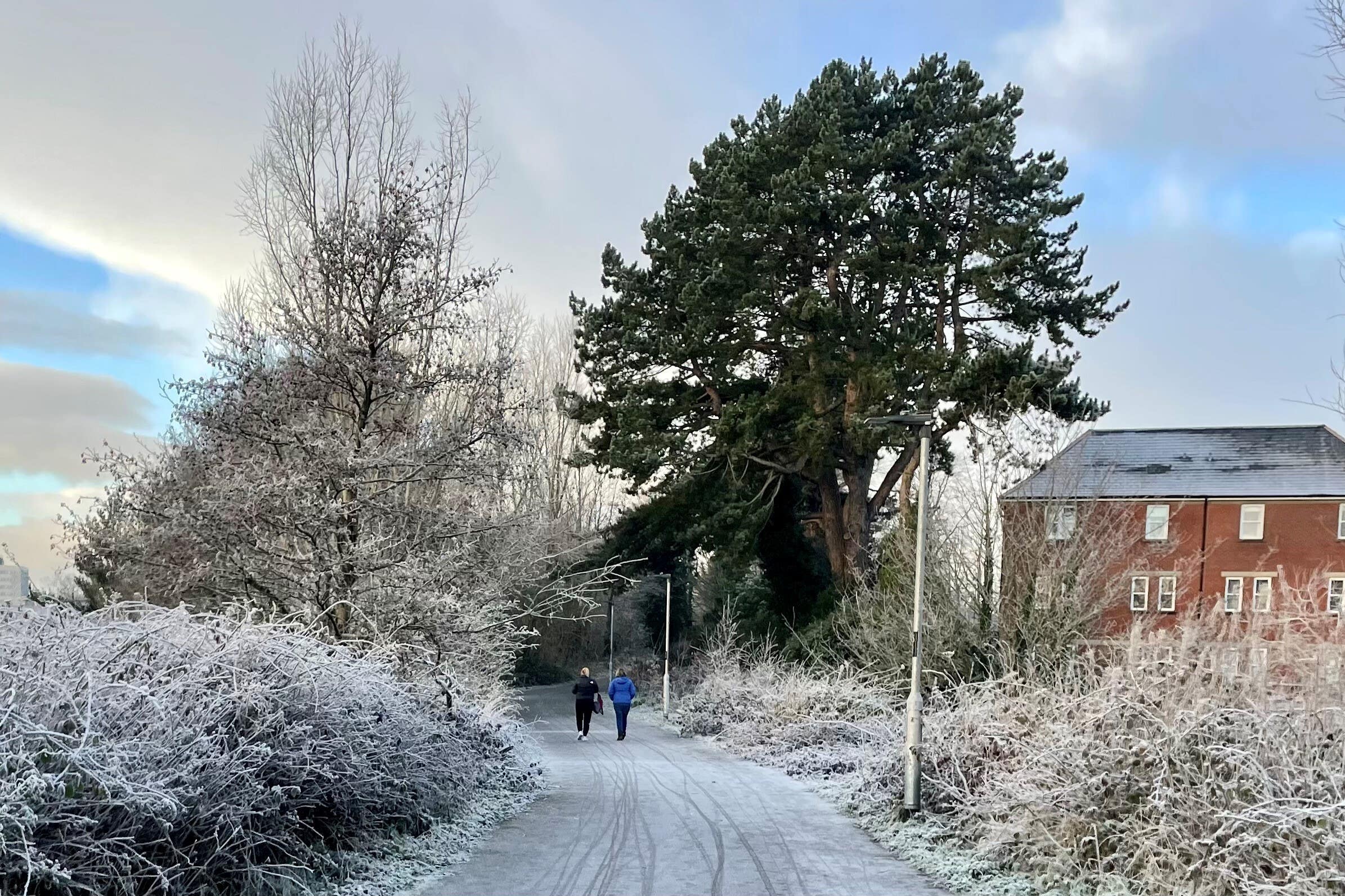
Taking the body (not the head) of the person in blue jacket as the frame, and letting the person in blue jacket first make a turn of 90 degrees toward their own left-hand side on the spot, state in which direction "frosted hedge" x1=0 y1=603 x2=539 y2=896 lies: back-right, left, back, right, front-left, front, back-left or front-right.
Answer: left

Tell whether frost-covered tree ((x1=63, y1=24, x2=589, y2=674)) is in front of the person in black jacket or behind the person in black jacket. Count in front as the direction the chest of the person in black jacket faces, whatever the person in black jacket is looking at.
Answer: behind

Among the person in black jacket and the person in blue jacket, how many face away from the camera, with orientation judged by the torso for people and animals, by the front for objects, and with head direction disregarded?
2

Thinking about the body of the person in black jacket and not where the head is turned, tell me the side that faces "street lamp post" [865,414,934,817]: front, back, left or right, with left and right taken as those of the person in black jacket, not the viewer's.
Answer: back

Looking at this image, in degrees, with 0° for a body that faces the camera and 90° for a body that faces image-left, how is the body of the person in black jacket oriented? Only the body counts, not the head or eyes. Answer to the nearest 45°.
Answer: approximately 180°

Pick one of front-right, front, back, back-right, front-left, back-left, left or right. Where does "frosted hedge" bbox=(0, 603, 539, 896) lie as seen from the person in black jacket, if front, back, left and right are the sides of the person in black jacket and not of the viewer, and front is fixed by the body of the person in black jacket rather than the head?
back

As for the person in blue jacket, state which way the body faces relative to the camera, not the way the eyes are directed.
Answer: away from the camera
